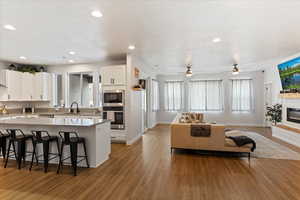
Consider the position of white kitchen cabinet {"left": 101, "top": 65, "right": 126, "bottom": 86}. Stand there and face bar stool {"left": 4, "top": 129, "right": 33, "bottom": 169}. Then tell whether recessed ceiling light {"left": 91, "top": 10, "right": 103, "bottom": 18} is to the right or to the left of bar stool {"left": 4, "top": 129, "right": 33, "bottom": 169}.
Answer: left

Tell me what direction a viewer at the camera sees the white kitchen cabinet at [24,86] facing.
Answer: facing the viewer

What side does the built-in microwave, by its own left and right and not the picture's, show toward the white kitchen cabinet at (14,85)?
right

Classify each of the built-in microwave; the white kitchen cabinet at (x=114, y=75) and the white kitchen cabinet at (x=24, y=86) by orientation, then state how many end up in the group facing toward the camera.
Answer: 3

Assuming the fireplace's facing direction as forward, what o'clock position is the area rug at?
The area rug is roughly at 11 o'clock from the fireplace.

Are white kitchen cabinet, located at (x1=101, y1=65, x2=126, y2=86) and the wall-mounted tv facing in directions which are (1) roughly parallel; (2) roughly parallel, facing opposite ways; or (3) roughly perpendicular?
roughly perpendicular

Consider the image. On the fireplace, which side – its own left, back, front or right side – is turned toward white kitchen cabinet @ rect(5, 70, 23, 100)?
front

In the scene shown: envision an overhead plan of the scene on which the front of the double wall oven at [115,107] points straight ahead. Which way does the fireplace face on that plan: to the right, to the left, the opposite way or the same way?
to the right

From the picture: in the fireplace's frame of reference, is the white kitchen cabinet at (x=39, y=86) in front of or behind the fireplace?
in front

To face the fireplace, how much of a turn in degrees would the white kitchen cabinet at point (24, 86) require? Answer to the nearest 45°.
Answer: approximately 45° to its left

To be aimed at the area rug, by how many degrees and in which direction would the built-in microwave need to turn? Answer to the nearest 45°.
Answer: approximately 45° to its left

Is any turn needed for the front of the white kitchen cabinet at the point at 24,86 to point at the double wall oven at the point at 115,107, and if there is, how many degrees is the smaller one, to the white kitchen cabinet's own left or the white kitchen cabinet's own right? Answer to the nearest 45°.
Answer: approximately 45° to the white kitchen cabinet's own left

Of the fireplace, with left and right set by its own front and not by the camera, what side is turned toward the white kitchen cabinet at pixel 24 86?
front

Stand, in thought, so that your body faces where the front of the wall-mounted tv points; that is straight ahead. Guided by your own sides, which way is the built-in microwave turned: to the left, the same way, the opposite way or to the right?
to the left

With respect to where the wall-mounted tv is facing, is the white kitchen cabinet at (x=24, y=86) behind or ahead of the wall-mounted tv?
ahead
